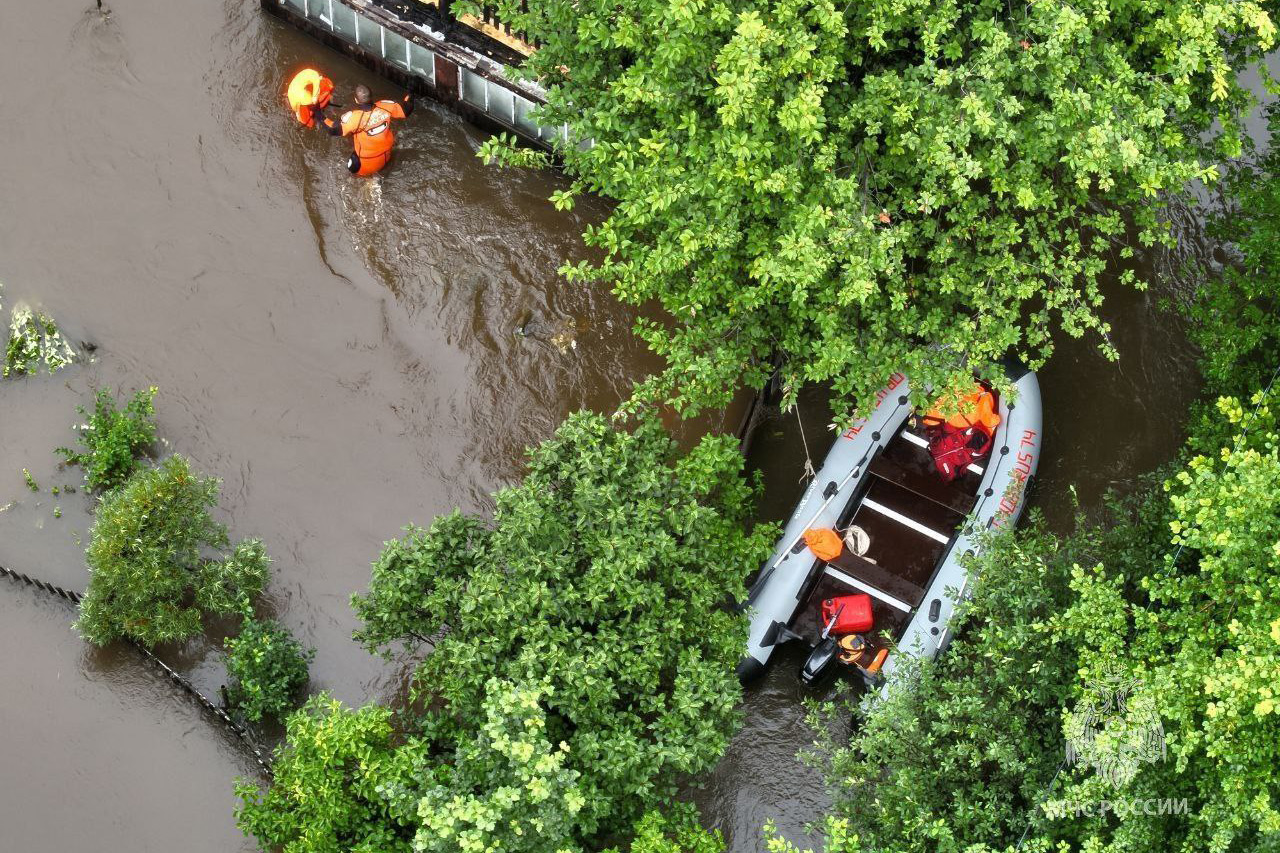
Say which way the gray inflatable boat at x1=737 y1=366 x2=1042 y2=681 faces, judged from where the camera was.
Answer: facing away from the viewer and to the right of the viewer

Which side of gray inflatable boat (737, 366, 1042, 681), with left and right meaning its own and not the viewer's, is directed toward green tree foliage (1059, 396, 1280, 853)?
right

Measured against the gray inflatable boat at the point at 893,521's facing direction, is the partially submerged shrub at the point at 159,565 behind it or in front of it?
behind

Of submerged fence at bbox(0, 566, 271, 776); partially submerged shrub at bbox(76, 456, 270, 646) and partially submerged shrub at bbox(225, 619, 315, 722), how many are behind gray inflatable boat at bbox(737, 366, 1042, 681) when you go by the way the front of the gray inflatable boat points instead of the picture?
3

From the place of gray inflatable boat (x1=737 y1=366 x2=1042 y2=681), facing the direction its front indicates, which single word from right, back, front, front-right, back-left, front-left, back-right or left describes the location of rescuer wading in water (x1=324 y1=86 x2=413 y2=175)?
back-left

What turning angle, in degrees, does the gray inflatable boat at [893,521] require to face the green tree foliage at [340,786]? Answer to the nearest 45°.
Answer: approximately 180°

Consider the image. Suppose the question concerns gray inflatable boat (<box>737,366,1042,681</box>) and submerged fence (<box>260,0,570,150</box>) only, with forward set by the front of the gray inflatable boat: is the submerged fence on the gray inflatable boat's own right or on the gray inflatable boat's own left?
on the gray inflatable boat's own left

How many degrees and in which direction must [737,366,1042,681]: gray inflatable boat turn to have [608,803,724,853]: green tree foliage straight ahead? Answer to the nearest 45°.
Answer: approximately 135° to its right

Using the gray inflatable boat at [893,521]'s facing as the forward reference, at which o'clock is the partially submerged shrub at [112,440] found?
The partially submerged shrub is roughly at 7 o'clock from the gray inflatable boat.
